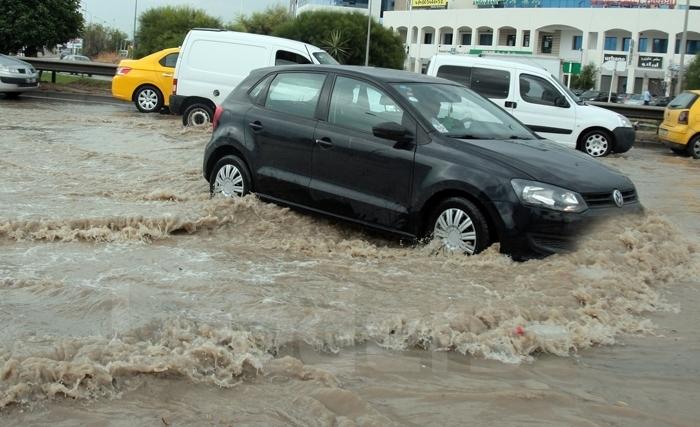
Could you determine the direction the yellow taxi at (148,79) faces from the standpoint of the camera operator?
facing to the right of the viewer

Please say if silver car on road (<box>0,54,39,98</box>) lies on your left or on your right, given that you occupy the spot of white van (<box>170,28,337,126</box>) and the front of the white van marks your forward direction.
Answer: on your left

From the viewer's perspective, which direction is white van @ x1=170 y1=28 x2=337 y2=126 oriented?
to the viewer's right

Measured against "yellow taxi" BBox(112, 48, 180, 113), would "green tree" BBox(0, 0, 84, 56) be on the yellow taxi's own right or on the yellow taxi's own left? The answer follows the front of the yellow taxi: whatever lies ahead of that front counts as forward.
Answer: on the yellow taxi's own left

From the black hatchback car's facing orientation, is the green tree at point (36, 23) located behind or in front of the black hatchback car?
behind

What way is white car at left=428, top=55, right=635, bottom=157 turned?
to the viewer's right

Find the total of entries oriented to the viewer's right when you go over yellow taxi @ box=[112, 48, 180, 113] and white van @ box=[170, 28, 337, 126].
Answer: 2
